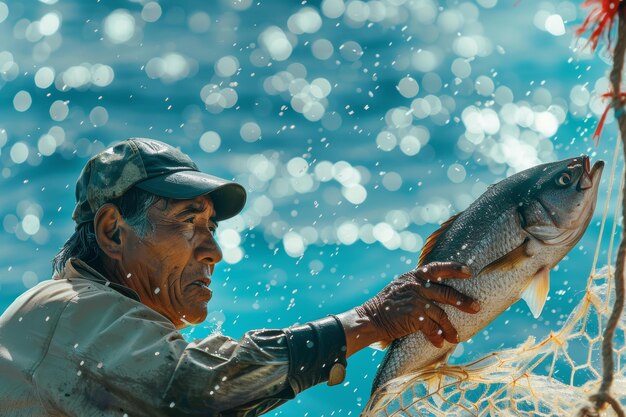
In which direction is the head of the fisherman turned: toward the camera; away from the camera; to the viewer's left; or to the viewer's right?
to the viewer's right

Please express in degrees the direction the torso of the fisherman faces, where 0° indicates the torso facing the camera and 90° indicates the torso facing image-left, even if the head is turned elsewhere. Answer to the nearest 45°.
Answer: approximately 270°
